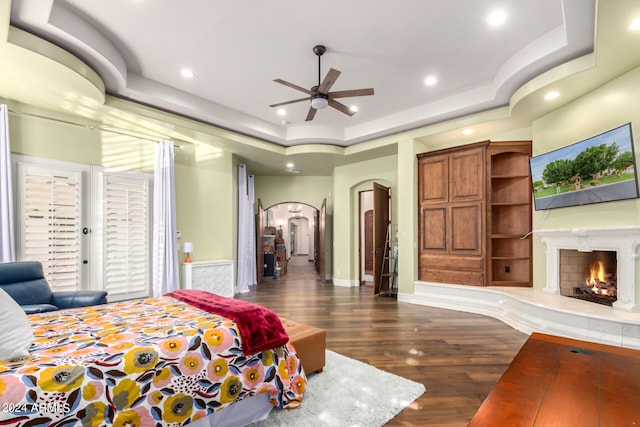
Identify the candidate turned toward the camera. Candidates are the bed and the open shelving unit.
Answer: the open shelving unit

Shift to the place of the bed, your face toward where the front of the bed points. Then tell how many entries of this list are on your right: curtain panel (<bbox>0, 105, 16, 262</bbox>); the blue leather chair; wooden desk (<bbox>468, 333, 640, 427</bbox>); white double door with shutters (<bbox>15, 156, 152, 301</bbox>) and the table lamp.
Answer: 1

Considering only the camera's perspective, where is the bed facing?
facing away from the viewer and to the right of the viewer

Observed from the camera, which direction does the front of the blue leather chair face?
facing the viewer and to the right of the viewer

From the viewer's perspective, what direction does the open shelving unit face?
toward the camera
